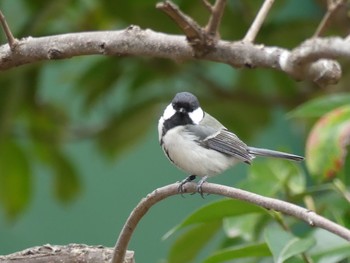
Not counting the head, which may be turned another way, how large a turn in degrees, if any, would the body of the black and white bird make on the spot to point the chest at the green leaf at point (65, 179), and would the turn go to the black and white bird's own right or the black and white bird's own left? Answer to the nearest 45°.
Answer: approximately 90° to the black and white bird's own right

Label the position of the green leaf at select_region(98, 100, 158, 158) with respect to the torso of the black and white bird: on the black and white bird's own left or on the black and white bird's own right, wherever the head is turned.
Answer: on the black and white bird's own right

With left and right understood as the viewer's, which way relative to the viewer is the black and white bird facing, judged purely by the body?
facing the viewer and to the left of the viewer
